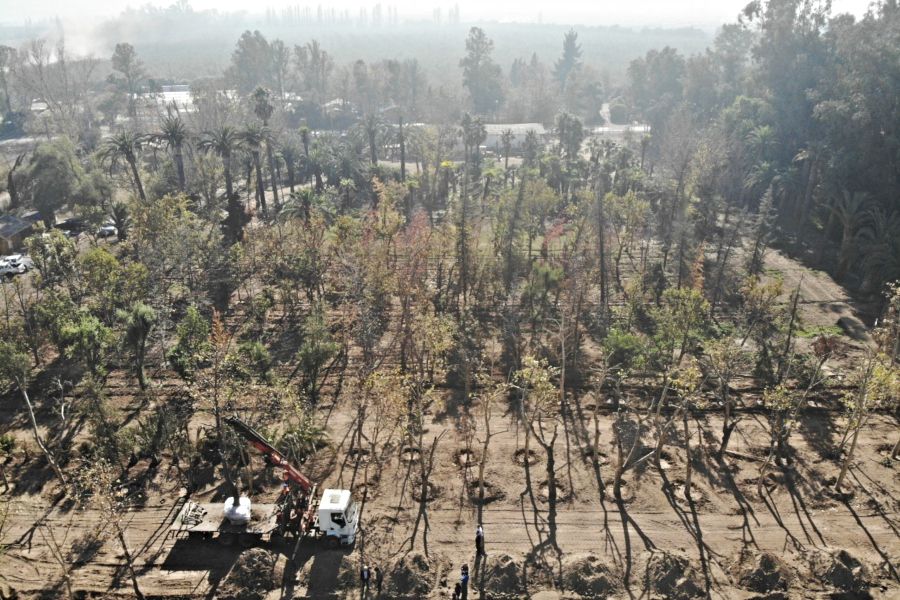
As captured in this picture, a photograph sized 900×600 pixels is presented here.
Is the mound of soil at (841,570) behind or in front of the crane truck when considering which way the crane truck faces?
in front

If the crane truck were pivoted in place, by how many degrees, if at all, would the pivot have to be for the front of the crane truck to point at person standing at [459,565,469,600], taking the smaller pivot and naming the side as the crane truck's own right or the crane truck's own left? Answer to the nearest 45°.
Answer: approximately 45° to the crane truck's own right

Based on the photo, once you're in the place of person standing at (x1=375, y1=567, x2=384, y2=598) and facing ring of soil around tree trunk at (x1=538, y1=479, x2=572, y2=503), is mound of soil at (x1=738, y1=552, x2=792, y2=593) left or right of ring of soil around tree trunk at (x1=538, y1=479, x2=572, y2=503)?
right

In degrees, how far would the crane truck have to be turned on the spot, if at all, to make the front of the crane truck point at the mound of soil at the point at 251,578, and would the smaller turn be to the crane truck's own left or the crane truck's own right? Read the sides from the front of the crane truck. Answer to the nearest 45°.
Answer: approximately 90° to the crane truck's own right

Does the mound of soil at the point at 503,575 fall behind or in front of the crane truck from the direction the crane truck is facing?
in front

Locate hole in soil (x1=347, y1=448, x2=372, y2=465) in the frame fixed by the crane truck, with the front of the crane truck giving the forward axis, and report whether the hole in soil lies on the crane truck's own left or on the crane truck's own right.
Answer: on the crane truck's own left

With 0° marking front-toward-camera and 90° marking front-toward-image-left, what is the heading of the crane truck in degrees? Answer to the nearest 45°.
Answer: approximately 270°

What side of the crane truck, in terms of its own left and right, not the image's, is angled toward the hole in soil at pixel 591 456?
front

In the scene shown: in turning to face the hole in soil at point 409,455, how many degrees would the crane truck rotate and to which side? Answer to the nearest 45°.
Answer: approximately 45° to its left

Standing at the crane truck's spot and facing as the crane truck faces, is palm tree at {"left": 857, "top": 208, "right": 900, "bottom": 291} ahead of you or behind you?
ahead

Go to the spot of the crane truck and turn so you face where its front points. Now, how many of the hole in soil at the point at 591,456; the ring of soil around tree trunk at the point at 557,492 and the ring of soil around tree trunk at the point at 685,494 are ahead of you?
3

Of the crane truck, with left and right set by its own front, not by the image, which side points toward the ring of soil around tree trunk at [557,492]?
front
